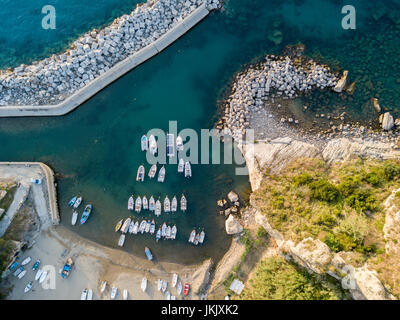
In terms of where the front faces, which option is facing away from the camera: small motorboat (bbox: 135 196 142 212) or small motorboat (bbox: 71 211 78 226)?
small motorboat (bbox: 135 196 142 212)

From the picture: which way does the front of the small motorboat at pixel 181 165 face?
away from the camera

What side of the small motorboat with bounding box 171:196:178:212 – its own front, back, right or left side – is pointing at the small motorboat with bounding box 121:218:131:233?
left

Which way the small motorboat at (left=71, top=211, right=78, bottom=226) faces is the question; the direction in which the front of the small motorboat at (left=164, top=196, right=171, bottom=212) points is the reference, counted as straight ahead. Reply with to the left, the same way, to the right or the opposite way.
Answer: the opposite way

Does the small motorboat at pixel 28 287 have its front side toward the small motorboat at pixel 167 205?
no

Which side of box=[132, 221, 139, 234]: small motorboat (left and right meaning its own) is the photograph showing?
back

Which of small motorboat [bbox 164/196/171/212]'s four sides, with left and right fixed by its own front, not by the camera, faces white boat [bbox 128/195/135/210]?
left

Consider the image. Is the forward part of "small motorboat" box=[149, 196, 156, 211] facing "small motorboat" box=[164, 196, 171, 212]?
no

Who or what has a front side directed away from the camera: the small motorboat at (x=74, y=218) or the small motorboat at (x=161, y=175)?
the small motorboat at (x=161, y=175)

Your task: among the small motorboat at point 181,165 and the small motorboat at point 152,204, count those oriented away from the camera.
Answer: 2

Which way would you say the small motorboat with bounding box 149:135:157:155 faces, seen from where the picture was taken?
facing away from the viewer

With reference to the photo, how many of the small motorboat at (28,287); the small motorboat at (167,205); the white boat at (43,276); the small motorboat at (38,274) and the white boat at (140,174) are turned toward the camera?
0

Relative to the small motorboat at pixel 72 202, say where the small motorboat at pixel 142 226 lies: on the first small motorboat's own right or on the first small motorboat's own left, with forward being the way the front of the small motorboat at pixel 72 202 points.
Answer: on the first small motorboat's own right

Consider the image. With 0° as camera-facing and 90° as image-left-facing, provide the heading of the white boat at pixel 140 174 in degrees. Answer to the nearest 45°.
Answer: approximately 180°

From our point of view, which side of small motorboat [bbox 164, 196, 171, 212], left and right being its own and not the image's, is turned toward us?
back

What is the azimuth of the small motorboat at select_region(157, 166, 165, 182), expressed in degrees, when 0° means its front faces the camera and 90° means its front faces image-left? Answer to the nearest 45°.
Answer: approximately 180°

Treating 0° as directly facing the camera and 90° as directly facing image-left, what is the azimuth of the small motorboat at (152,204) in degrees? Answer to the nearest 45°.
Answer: approximately 180°

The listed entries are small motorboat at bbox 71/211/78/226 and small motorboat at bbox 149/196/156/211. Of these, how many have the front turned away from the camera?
1
